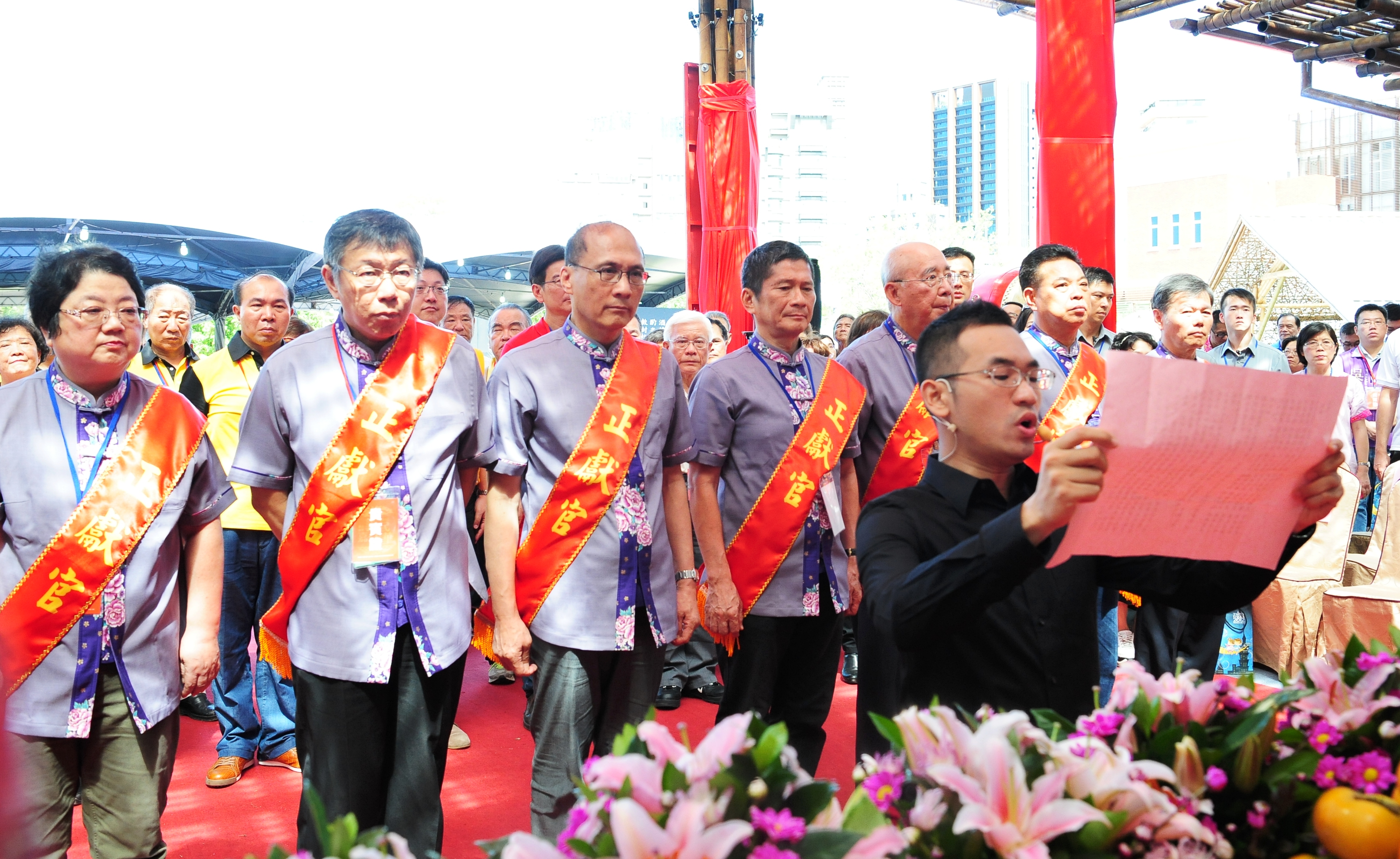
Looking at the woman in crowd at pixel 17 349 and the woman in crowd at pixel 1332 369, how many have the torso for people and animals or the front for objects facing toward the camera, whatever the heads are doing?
2

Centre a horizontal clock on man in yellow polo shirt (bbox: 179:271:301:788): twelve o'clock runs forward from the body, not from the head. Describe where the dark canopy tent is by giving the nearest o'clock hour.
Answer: The dark canopy tent is roughly at 6 o'clock from the man in yellow polo shirt.

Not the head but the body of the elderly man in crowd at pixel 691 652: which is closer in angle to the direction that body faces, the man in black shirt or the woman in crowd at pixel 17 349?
the man in black shirt

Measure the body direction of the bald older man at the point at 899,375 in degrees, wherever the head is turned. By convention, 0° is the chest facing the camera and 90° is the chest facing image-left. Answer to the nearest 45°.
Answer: approximately 315°

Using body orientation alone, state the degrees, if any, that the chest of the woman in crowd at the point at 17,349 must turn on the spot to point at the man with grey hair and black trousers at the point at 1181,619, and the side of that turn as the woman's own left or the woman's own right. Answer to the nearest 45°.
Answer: approximately 45° to the woman's own left
